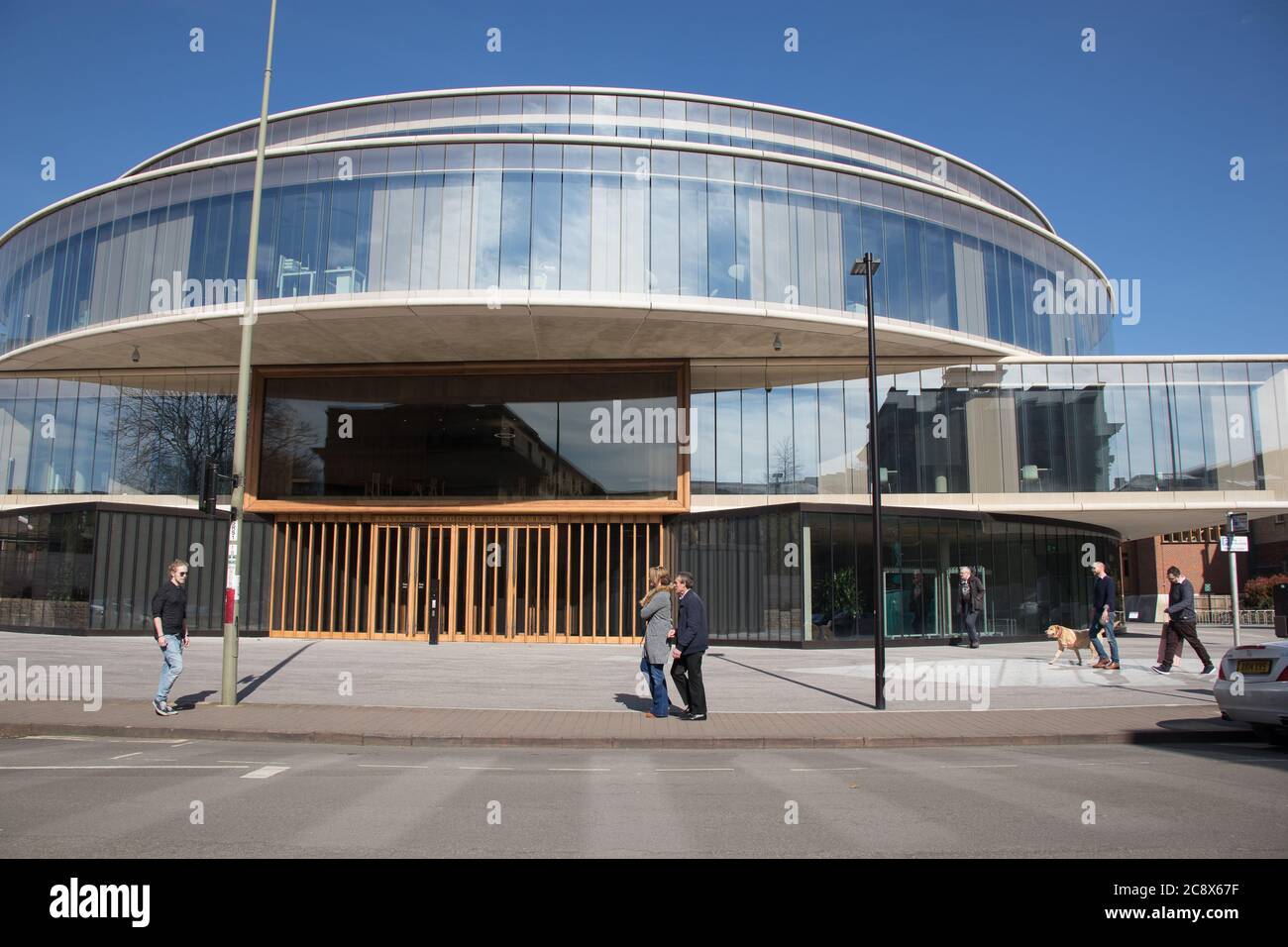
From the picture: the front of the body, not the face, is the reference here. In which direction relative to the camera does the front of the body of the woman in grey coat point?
to the viewer's left

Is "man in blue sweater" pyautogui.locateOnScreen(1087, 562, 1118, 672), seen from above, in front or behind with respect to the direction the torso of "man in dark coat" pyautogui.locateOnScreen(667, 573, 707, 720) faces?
behind

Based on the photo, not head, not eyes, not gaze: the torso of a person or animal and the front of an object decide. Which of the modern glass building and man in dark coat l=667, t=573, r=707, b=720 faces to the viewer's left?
the man in dark coat

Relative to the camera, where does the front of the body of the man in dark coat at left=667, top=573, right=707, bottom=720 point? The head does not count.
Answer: to the viewer's left

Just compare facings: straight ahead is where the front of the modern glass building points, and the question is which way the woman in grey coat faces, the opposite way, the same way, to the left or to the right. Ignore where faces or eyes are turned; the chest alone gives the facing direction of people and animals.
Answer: to the right

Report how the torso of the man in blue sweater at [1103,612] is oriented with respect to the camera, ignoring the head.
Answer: to the viewer's left

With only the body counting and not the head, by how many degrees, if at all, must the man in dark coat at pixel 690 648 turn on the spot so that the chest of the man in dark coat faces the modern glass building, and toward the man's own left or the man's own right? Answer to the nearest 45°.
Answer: approximately 90° to the man's own right
